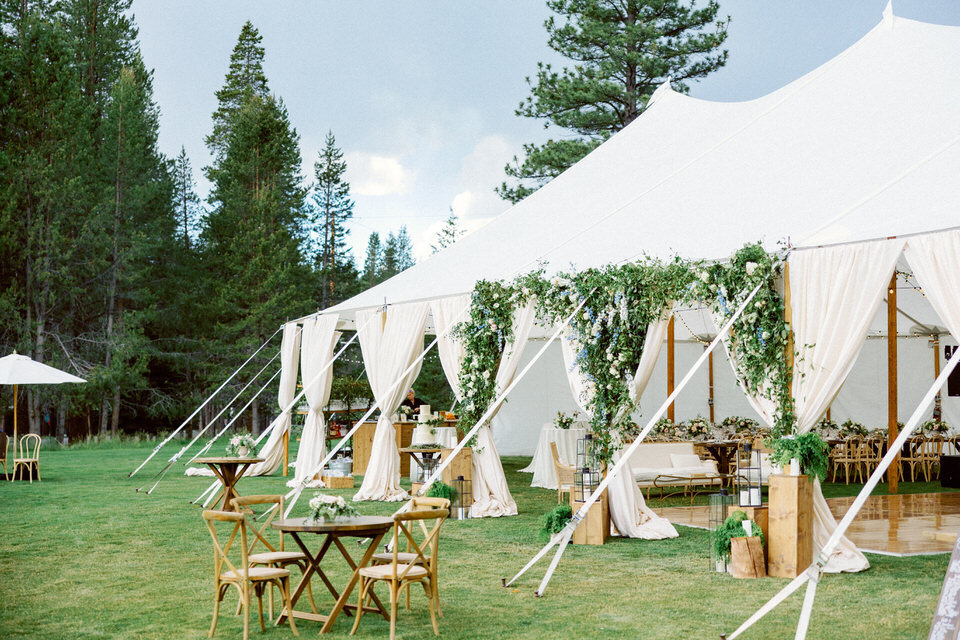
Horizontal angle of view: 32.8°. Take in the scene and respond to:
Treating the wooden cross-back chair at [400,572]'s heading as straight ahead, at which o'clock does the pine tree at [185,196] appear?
The pine tree is roughly at 1 o'clock from the wooden cross-back chair.

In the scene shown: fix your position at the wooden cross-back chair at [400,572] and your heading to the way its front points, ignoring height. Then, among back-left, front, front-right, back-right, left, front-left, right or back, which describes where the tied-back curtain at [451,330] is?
front-right

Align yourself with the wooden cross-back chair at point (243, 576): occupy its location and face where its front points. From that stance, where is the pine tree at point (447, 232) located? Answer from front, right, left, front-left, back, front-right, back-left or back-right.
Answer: front-left

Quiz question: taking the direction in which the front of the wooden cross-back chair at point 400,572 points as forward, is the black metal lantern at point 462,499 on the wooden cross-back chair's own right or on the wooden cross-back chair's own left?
on the wooden cross-back chair's own right

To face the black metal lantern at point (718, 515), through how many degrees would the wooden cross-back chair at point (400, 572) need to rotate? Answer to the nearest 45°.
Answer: approximately 90° to its right

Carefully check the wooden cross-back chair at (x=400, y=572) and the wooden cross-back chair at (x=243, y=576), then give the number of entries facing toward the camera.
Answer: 0

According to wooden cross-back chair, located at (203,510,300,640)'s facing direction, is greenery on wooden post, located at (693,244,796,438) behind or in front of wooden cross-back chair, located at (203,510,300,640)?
in front

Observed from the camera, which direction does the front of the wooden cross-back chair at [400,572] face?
facing away from the viewer and to the left of the viewer

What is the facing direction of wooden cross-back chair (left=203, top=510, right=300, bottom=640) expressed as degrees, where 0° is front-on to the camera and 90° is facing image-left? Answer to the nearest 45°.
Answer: approximately 225°

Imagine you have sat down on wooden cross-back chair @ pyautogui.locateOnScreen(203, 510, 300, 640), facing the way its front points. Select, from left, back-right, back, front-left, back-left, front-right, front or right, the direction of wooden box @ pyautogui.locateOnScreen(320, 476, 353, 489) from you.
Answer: front-left

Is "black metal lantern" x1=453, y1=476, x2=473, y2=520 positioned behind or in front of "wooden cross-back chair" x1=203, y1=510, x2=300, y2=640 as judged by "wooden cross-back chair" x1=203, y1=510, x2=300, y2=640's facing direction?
in front

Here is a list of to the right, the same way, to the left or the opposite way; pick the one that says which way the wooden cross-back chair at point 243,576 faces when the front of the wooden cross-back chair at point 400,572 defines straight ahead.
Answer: to the right
